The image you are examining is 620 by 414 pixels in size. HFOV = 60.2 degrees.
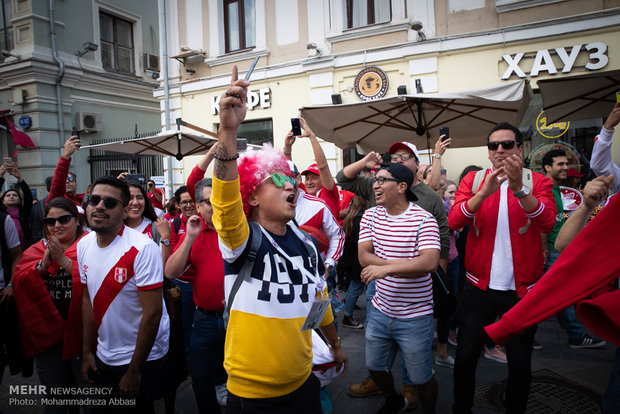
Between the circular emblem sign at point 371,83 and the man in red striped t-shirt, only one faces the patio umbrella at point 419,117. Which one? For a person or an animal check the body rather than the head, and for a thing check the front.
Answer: the circular emblem sign

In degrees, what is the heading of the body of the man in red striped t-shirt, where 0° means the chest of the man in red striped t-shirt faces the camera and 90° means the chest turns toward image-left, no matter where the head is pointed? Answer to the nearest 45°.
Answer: approximately 45°

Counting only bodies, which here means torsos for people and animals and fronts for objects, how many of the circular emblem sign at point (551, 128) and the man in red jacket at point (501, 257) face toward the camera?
2

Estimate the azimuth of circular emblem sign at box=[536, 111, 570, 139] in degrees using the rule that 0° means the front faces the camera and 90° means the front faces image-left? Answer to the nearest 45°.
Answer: approximately 0°

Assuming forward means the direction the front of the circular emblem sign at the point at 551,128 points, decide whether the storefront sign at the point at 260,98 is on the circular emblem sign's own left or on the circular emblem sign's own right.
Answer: on the circular emblem sign's own right

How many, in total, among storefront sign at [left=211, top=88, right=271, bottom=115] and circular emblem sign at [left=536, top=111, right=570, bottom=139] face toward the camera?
2

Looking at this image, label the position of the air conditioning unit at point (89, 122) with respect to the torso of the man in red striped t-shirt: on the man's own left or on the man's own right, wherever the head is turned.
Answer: on the man's own right
